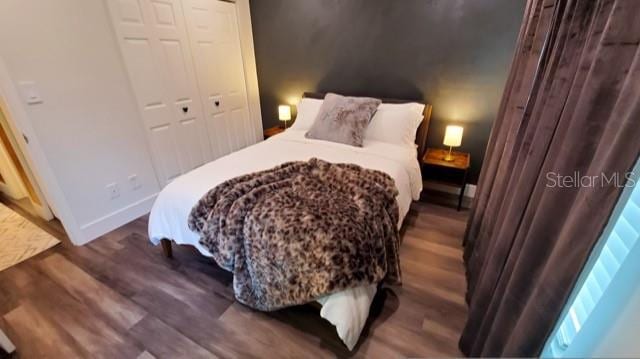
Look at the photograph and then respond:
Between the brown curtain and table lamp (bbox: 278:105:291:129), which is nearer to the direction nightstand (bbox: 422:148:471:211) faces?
the brown curtain

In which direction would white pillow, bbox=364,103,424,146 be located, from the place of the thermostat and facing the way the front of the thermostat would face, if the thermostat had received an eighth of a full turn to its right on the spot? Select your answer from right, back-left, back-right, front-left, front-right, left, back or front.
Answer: left

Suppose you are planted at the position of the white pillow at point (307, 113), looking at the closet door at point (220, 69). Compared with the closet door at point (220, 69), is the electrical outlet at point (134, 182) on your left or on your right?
left

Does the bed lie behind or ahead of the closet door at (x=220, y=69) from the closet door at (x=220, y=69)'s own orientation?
ahead

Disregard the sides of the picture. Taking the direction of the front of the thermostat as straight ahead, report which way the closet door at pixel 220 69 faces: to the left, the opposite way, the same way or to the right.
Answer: the same way

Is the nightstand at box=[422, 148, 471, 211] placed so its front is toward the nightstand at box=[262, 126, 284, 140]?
no

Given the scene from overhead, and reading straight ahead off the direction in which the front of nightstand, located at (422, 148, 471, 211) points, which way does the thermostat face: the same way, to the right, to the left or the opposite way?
to the left

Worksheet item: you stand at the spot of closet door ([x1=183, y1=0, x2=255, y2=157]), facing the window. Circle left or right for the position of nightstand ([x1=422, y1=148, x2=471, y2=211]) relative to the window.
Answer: left

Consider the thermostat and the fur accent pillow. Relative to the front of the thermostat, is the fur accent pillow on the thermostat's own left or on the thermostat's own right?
on the thermostat's own left

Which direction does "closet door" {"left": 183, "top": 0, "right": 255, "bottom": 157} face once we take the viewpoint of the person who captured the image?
facing the viewer and to the right of the viewer

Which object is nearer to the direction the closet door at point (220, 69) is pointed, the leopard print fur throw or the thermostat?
the leopard print fur throw

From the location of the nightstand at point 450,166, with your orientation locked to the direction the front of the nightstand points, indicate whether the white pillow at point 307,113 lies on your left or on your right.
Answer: on your right

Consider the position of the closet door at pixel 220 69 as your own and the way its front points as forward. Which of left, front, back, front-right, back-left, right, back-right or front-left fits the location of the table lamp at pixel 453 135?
front

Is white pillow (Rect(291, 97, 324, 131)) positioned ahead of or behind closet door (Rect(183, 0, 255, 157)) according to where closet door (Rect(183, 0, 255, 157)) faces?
ahead

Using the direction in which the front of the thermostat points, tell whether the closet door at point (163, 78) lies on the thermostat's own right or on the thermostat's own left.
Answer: on the thermostat's own left

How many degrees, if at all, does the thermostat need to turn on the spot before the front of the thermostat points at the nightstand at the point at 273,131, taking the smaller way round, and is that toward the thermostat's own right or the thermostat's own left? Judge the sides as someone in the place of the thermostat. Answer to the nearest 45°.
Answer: approximately 90° to the thermostat's own left

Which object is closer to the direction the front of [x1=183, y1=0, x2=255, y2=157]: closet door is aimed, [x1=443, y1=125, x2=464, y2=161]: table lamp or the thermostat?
the table lamp

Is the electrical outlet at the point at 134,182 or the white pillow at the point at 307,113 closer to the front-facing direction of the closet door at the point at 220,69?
the white pillow

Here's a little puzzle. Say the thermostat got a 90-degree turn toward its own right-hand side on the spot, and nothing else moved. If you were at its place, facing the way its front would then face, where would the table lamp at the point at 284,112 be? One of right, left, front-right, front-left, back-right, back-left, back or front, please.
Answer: back
